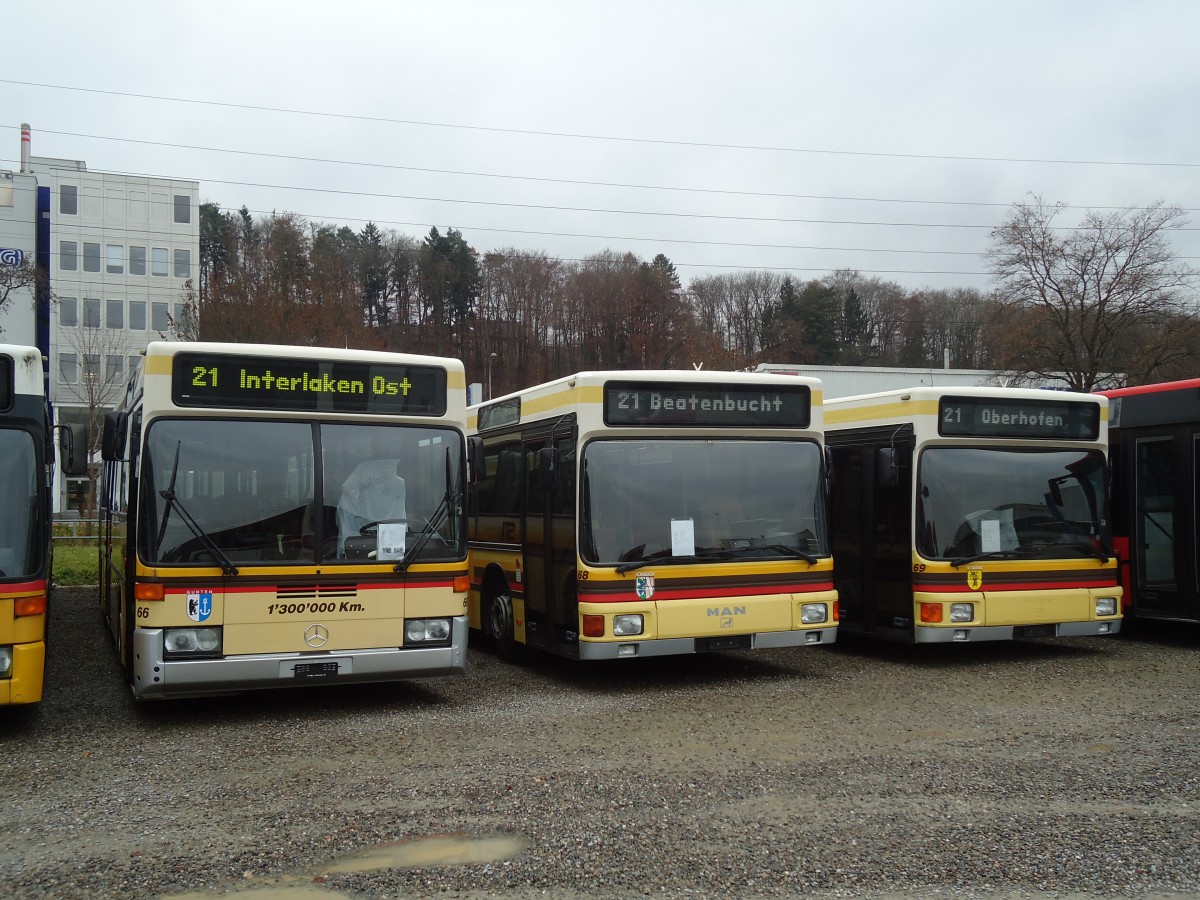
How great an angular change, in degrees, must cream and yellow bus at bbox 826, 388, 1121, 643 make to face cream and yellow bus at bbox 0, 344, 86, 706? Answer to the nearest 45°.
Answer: approximately 90° to its right

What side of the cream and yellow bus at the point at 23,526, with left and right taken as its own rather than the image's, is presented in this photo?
front

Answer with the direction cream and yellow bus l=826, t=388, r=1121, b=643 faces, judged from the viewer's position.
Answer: facing the viewer and to the right of the viewer

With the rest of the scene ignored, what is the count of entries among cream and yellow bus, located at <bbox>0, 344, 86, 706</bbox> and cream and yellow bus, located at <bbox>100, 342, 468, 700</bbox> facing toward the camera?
2

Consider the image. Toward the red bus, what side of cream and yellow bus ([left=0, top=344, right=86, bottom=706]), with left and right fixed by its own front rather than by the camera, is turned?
left

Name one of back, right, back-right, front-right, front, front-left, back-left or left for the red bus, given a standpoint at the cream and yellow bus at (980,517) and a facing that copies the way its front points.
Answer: left

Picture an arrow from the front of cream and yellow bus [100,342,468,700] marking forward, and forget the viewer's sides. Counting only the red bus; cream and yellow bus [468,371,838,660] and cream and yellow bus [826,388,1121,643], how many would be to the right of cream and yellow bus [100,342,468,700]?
0

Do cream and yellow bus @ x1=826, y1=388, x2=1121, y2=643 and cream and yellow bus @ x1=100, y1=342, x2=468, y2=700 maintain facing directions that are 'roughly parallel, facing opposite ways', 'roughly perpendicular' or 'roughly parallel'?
roughly parallel

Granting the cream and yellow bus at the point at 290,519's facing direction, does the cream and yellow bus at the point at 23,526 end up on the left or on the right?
on its right

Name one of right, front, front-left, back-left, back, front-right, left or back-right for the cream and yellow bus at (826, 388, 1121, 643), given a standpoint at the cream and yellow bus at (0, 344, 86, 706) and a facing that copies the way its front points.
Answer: left

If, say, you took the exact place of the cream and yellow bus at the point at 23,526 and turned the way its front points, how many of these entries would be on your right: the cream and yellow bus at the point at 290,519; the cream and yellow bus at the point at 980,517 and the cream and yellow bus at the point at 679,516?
0

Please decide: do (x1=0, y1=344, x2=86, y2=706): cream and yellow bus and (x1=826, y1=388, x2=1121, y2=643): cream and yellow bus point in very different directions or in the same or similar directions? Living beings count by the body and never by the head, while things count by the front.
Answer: same or similar directions

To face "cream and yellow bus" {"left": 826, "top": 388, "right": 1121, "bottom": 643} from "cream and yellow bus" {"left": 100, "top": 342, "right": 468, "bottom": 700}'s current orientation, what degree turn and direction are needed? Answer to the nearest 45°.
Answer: approximately 90° to its left

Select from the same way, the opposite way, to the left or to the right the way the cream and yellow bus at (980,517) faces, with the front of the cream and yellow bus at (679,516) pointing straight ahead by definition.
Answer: the same way

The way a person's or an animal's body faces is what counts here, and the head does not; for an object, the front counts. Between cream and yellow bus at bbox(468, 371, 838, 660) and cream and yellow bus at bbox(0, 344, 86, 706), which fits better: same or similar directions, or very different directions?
same or similar directions

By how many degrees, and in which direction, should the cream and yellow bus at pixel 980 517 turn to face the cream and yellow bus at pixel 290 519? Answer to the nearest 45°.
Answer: approximately 90° to its right
